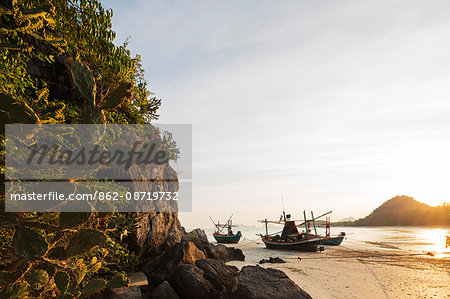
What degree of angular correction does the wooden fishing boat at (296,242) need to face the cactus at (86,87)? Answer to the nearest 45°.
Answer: approximately 90° to its left

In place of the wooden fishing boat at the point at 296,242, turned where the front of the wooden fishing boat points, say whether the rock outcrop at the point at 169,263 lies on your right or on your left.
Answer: on your left

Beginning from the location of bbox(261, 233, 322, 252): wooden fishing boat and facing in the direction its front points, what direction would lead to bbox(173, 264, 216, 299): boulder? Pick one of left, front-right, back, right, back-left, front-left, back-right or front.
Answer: left

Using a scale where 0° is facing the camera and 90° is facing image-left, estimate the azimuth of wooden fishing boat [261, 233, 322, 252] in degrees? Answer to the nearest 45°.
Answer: approximately 90°

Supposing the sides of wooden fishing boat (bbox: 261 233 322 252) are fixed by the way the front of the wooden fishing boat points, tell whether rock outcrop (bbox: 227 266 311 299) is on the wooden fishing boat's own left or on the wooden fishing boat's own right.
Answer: on the wooden fishing boat's own left

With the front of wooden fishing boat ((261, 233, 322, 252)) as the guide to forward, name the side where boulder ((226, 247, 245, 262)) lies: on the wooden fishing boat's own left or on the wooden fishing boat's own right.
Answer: on the wooden fishing boat's own left
